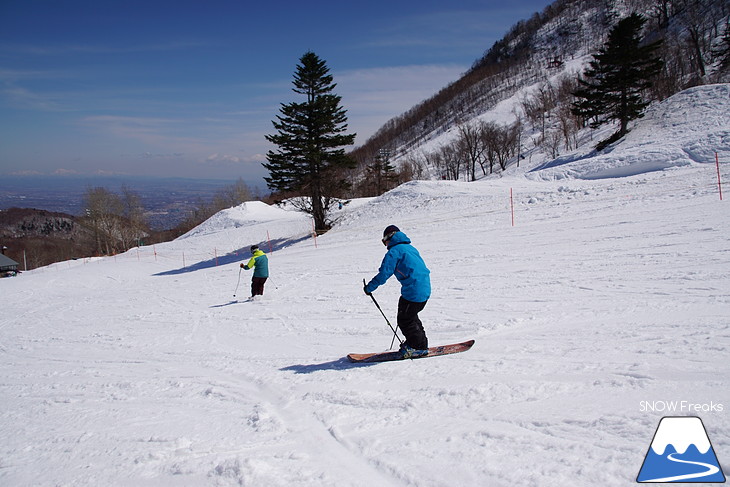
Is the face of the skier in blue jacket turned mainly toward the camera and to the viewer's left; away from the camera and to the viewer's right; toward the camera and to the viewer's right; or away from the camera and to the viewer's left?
away from the camera and to the viewer's left

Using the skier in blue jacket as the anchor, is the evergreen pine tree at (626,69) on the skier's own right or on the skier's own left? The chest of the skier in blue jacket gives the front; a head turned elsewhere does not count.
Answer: on the skier's own right

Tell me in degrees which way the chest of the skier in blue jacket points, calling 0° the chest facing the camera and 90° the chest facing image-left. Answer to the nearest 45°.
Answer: approximately 90°

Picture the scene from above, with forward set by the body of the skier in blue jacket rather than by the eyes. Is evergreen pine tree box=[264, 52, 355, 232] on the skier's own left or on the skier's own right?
on the skier's own right

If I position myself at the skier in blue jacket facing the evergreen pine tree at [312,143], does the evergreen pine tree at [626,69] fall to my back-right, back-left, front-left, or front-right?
front-right
